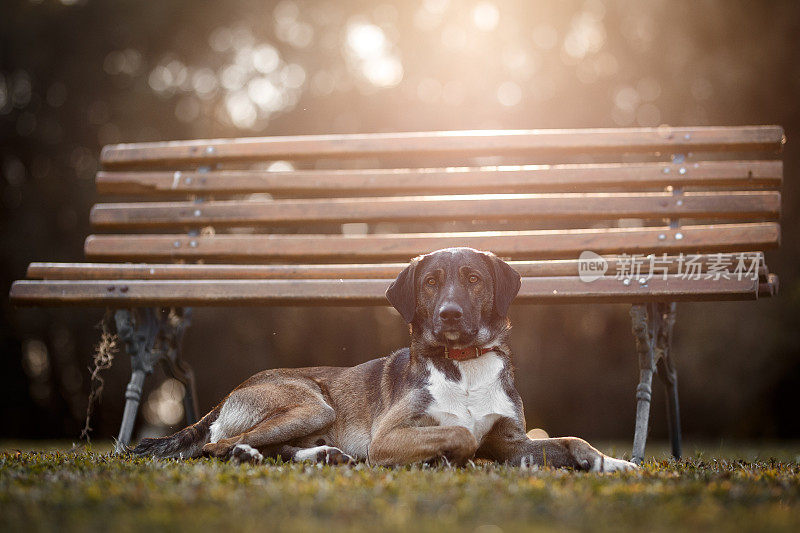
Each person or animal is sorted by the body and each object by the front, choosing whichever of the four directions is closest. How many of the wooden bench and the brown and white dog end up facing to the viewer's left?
0

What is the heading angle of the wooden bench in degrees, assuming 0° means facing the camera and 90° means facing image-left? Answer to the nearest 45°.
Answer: approximately 0°

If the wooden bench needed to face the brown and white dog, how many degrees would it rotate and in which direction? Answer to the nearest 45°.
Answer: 0° — it already faces it

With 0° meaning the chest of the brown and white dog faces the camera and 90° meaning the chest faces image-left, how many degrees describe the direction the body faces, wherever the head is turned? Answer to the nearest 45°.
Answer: approximately 315°
